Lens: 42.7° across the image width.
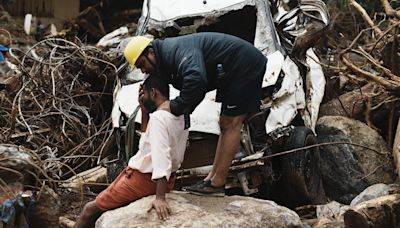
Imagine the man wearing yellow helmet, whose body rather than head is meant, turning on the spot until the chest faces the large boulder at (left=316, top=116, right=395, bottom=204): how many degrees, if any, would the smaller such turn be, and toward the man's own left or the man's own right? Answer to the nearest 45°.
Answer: approximately 135° to the man's own right

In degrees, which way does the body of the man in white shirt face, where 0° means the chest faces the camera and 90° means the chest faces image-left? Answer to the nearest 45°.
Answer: approximately 90°

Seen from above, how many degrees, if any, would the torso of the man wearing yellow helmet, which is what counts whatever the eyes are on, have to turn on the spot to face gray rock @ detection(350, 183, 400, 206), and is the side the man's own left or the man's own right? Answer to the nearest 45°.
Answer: approximately 135° to the man's own right

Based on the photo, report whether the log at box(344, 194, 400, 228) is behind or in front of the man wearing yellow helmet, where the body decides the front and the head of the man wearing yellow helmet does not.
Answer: behind

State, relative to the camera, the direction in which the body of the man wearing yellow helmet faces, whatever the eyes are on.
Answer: to the viewer's left

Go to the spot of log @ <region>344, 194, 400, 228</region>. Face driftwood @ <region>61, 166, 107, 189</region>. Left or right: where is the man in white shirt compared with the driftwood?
left

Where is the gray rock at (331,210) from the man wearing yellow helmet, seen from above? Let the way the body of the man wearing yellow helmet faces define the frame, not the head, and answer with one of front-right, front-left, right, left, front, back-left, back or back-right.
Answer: back-right

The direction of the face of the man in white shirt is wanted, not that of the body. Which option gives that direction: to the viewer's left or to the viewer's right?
to the viewer's left
